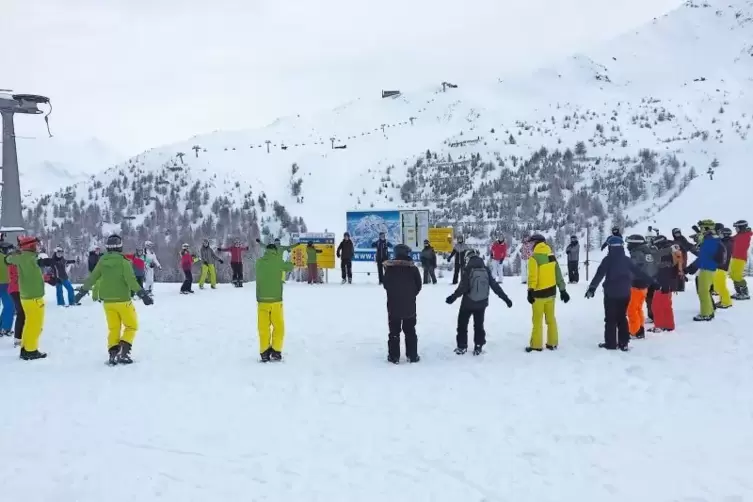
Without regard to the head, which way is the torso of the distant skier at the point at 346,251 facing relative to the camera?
toward the camera

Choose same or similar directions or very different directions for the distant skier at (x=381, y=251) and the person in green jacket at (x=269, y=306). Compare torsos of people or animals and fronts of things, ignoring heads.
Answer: very different directions

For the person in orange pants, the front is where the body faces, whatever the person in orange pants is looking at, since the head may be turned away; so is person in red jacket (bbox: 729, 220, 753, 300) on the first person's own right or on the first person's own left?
on the first person's own right

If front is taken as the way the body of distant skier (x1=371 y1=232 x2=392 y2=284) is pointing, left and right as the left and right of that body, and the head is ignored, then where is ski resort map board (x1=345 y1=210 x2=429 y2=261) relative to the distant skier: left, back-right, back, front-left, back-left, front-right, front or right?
back

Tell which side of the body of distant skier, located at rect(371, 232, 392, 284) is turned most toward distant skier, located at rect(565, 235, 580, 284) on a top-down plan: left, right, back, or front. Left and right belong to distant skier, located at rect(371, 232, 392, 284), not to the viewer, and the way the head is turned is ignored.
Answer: left

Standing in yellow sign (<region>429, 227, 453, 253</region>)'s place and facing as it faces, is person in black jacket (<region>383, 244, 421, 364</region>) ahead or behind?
ahead

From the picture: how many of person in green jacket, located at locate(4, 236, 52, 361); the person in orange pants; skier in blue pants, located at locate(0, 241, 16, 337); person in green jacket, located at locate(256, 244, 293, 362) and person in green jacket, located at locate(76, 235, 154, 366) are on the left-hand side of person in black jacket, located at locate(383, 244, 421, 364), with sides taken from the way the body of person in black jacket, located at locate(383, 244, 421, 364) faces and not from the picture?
4

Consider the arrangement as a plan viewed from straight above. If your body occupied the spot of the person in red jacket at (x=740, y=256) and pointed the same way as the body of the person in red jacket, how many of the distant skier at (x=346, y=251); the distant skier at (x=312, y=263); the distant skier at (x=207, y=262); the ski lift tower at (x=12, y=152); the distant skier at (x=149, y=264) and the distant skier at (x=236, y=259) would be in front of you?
6

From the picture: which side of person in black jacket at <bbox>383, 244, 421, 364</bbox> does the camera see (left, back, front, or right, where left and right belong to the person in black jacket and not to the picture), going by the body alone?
back

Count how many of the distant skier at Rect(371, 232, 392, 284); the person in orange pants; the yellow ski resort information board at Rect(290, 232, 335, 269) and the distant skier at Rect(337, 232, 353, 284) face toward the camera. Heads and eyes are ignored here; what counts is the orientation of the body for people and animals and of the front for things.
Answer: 3

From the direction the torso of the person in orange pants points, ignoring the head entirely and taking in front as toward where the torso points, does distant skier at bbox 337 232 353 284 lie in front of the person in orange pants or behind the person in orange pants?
in front

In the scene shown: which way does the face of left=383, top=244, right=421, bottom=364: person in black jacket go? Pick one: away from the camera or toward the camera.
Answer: away from the camera

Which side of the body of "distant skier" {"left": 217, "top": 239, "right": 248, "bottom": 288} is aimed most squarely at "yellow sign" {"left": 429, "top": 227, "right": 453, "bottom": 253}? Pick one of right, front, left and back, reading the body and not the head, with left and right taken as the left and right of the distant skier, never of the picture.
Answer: left

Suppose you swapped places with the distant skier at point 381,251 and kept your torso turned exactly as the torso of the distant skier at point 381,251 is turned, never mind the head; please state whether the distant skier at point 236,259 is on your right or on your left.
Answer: on your right

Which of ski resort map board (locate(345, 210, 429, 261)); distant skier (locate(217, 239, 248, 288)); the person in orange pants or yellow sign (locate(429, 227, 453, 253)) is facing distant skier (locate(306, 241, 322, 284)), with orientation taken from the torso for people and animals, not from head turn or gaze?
the person in orange pants

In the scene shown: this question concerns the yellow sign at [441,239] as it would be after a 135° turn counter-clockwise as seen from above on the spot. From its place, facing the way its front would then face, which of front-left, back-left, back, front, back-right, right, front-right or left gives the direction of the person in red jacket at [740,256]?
right

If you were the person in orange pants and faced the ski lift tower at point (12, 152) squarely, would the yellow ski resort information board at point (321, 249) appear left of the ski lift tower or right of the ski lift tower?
right

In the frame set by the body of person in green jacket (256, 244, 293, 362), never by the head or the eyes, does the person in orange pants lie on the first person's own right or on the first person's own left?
on the first person's own right

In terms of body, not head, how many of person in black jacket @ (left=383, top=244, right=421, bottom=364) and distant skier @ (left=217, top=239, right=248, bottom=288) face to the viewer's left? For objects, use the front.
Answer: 0

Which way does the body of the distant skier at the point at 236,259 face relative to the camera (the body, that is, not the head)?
toward the camera

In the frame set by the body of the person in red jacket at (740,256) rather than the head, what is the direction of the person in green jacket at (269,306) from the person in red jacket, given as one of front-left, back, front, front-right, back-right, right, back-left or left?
front-left
